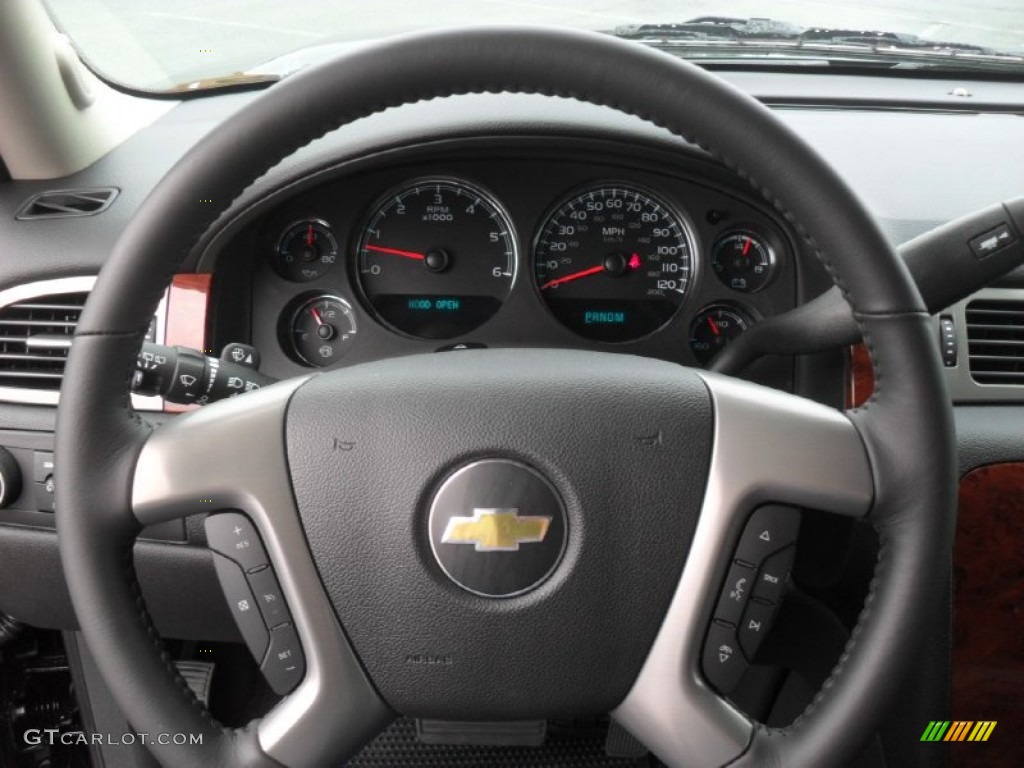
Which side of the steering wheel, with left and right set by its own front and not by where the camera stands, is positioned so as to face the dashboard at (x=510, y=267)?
back

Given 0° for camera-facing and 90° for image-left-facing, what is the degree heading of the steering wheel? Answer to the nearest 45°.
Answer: approximately 0°

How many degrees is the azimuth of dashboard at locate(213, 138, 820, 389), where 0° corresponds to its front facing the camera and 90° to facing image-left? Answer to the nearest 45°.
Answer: approximately 0°

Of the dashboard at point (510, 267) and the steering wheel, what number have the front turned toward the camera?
2

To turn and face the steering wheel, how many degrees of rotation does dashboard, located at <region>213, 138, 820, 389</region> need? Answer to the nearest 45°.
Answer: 0° — it already faces it
